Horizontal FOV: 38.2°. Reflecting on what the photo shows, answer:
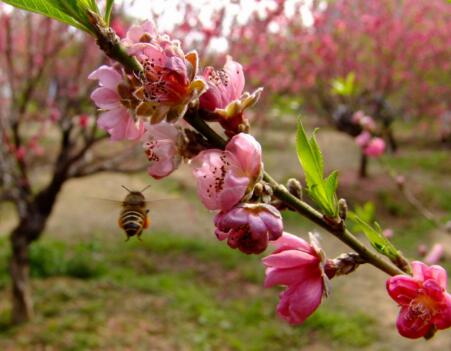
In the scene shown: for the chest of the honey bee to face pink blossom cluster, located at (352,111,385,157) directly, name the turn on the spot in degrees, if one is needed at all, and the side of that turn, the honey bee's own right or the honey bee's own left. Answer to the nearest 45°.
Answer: approximately 45° to the honey bee's own right

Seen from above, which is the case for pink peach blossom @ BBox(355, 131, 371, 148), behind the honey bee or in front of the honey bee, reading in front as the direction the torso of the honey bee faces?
in front

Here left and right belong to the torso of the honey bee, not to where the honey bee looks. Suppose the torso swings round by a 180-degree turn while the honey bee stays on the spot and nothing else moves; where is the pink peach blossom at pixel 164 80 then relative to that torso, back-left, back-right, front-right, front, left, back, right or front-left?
front

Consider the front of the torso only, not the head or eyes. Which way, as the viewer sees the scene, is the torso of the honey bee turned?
away from the camera
